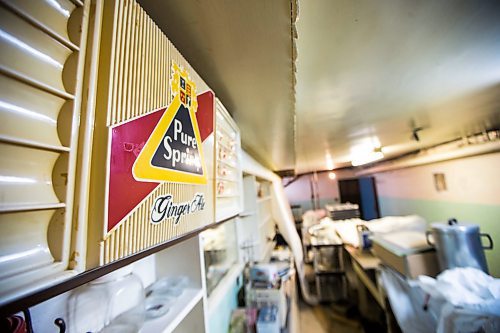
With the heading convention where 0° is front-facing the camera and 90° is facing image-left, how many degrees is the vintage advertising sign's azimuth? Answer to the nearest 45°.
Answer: approximately 315°

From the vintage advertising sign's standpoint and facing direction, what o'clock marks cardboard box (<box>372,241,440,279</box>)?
The cardboard box is roughly at 10 o'clock from the vintage advertising sign.

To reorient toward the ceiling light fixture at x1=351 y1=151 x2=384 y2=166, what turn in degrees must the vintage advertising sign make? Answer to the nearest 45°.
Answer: approximately 90° to its left

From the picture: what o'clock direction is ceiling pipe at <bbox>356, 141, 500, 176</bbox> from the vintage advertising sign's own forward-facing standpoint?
The ceiling pipe is roughly at 10 o'clock from the vintage advertising sign.

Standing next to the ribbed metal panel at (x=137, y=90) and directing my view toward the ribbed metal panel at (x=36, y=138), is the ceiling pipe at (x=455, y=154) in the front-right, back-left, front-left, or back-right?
back-left
